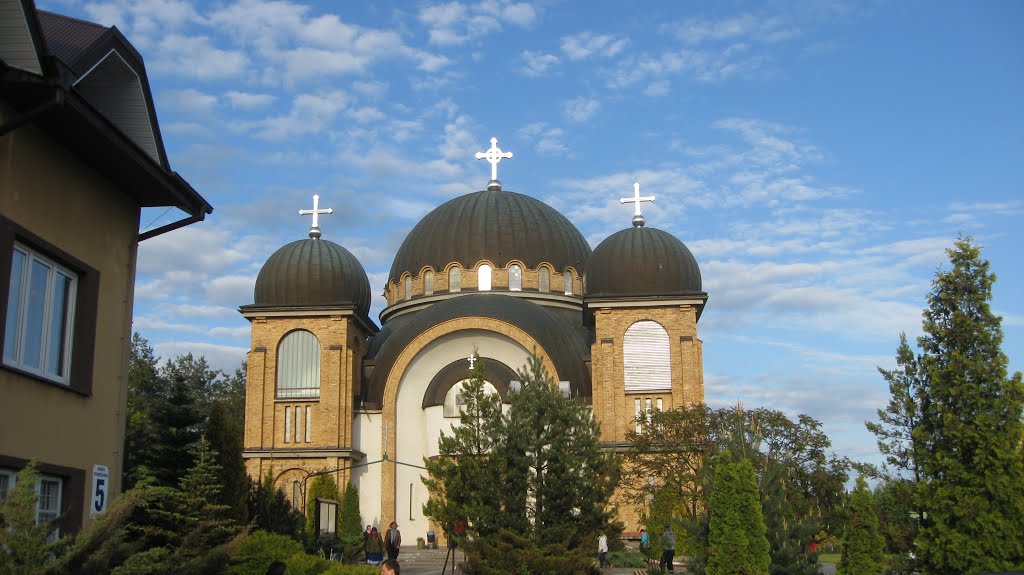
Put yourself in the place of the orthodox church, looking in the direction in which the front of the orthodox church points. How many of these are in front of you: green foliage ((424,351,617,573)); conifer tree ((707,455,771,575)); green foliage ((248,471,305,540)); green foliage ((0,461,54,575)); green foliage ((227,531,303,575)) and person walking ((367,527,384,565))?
6

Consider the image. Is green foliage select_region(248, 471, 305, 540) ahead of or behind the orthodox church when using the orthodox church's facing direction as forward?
ahead

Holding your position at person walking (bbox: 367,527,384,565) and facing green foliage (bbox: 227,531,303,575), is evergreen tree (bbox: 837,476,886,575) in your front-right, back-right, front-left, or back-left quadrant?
front-left

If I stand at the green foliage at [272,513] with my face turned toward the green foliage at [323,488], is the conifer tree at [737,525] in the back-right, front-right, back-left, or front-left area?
back-right

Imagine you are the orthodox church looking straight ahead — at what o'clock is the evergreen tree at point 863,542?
The evergreen tree is roughly at 11 o'clock from the orthodox church.

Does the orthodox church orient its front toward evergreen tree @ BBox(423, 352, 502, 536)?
yes

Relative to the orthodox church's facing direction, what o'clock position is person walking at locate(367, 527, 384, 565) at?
The person walking is roughly at 12 o'clock from the orthodox church.

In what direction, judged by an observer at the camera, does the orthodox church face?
facing the viewer

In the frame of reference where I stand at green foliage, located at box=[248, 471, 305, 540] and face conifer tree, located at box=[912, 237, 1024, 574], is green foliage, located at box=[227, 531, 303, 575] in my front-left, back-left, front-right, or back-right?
front-right

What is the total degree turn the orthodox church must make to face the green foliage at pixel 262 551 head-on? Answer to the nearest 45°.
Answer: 0° — it already faces it

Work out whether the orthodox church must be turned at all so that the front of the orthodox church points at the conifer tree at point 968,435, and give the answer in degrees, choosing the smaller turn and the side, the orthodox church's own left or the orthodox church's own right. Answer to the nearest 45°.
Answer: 0° — it already faces it

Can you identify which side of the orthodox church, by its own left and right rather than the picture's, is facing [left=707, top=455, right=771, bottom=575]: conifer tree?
front

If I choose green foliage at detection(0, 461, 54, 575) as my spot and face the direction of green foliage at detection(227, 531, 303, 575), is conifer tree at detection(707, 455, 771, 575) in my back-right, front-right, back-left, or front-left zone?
front-right
